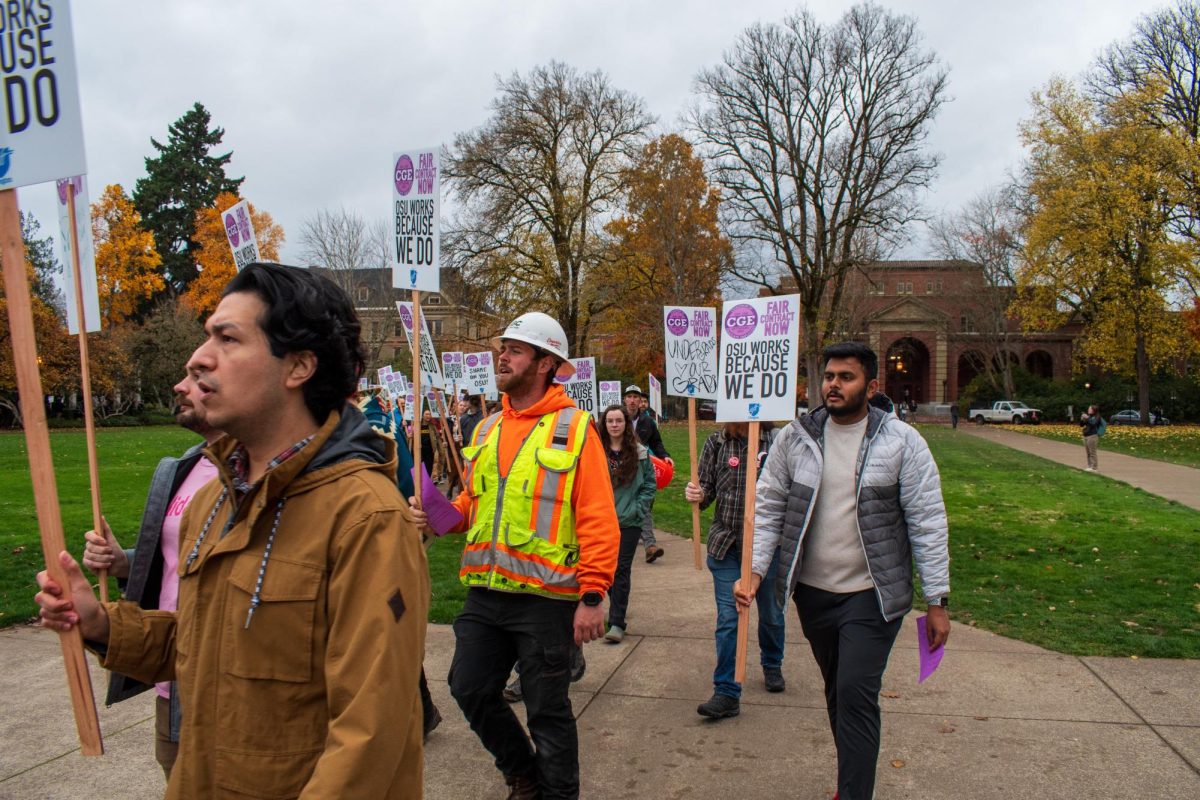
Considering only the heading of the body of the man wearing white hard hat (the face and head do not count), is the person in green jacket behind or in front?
behind

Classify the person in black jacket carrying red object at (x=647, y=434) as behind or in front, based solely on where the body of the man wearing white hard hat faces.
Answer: behind

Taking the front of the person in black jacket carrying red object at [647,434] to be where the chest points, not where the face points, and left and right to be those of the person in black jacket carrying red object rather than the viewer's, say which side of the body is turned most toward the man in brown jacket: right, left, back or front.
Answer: front

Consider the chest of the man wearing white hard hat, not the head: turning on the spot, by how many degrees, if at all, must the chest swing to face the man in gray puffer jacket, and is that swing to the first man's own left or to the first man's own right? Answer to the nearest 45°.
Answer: approximately 135° to the first man's own left

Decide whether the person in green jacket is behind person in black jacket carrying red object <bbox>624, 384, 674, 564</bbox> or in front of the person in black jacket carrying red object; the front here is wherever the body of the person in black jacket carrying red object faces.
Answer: in front

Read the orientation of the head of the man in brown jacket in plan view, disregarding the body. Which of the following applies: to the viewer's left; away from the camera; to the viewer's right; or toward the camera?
to the viewer's left

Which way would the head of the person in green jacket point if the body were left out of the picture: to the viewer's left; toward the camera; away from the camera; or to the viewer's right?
toward the camera

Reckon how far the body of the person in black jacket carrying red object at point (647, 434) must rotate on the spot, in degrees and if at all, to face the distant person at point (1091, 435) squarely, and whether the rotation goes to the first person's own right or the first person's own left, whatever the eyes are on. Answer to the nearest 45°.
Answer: approximately 135° to the first person's own left

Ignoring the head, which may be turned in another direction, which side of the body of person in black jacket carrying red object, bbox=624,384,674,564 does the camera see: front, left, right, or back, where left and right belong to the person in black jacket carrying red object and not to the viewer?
front

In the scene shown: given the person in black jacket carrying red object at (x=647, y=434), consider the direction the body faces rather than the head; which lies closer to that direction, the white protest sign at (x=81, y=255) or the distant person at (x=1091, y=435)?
the white protest sign

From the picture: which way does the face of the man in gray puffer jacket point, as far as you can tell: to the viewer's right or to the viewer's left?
to the viewer's left

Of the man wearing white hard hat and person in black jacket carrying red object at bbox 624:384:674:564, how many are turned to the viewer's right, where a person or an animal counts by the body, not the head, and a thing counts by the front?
0

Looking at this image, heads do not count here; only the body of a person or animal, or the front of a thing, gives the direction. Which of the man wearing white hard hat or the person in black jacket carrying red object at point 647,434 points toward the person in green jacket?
the person in black jacket carrying red object

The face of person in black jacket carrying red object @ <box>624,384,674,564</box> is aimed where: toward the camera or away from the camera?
toward the camera

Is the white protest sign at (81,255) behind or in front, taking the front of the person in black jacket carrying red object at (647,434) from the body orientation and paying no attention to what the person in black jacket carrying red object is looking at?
in front

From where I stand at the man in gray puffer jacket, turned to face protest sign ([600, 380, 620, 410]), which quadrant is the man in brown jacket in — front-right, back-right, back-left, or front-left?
back-left

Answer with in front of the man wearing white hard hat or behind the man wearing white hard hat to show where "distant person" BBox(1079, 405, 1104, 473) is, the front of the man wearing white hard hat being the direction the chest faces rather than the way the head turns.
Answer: behind

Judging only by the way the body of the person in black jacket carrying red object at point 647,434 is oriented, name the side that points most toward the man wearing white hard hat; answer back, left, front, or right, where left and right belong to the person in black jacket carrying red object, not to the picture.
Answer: front

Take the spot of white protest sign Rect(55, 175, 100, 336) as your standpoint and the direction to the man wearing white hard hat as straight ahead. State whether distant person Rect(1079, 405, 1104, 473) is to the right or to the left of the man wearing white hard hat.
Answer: left
